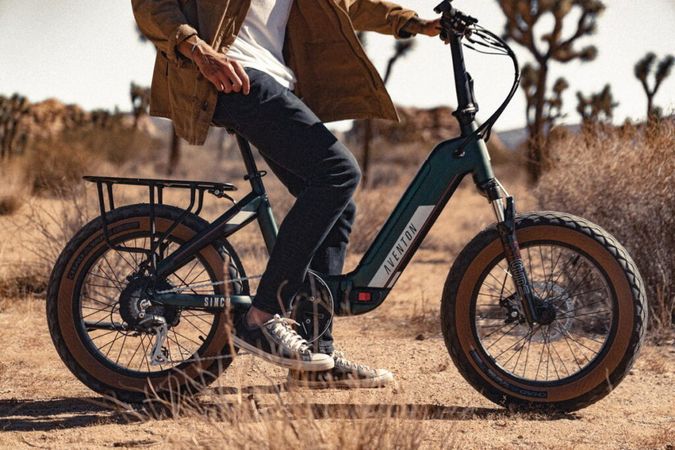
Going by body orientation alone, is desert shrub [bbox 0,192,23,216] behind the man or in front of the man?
behind

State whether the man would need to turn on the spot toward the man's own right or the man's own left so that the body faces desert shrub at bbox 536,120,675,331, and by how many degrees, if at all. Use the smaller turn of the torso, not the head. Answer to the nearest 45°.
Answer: approximately 90° to the man's own left

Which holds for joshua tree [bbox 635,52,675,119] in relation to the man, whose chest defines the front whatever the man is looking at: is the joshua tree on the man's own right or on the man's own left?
on the man's own left

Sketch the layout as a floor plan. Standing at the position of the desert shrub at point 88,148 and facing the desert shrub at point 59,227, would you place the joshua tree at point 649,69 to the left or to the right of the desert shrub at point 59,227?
left

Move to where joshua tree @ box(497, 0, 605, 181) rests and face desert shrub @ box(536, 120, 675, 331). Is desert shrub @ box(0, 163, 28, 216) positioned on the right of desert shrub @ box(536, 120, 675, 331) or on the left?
right

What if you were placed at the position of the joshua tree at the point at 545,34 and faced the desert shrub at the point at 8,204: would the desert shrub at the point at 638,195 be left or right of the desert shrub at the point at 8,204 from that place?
left

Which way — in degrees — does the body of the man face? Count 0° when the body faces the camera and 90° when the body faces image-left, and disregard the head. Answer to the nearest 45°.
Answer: approximately 315°

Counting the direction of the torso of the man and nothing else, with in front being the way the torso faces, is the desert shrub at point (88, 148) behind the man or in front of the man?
behind

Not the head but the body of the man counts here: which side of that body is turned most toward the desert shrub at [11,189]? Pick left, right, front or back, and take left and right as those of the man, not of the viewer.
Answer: back

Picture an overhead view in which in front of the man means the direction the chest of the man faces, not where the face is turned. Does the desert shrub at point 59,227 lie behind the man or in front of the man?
behind
